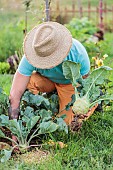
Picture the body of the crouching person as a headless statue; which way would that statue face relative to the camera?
toward the camera

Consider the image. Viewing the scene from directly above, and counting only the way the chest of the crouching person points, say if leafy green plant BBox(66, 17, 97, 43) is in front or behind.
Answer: behind

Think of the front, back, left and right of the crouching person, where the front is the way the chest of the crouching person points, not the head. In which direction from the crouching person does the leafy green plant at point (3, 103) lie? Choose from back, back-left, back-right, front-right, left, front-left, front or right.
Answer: right

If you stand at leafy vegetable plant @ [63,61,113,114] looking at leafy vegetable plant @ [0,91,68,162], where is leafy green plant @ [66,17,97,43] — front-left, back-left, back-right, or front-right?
back-right
